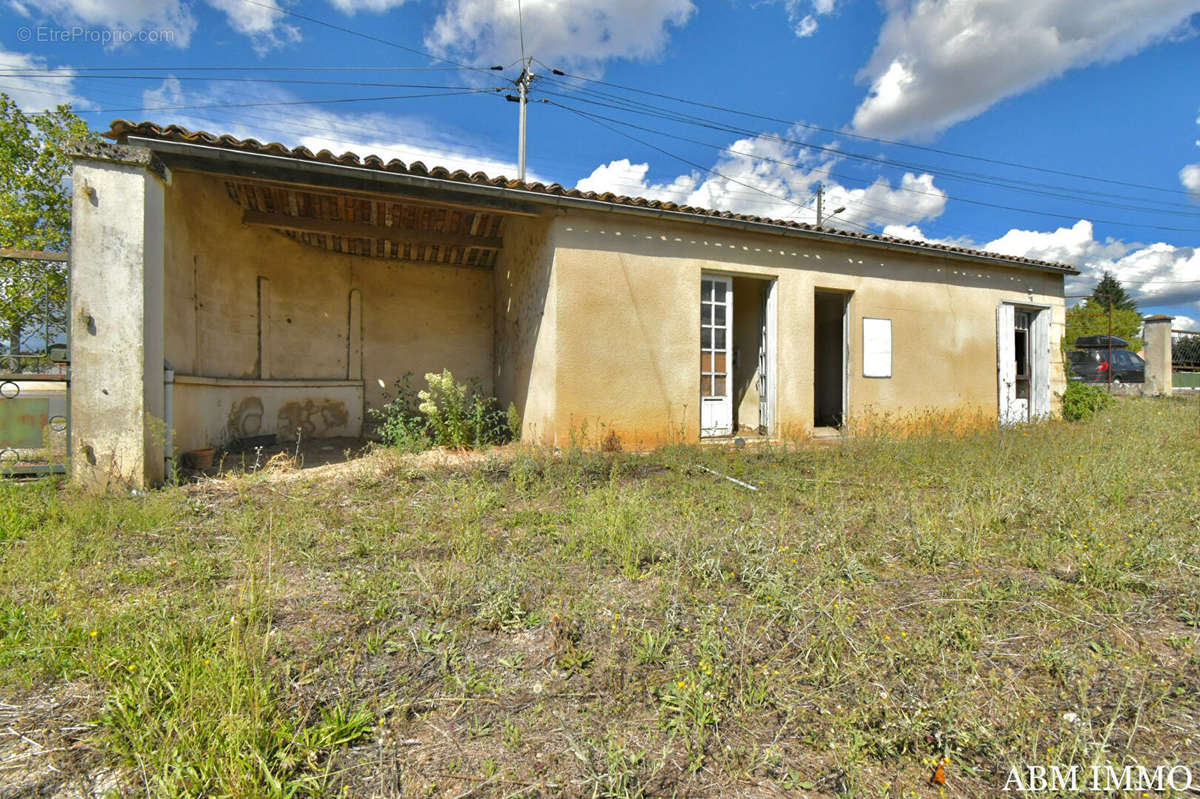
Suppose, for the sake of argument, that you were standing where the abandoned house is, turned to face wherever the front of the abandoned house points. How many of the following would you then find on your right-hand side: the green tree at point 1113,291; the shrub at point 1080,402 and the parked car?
0

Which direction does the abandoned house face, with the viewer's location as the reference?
facing the viewer and to the right of the viewer

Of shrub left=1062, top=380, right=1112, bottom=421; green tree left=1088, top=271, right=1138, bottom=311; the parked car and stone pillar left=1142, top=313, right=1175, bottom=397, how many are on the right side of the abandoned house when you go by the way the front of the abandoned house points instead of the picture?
0

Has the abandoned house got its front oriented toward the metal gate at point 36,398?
no

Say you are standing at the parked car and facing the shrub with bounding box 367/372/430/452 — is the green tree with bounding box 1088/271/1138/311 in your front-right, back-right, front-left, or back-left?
back-right

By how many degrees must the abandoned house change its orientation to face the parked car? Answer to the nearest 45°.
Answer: approximately 90° to its left

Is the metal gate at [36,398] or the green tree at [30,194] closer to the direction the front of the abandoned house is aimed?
the metal gate

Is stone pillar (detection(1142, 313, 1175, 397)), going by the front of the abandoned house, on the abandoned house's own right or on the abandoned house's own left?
on the abandoned house's own left

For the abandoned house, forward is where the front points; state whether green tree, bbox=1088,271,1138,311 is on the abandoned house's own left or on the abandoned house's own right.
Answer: on the abandoned house's own left

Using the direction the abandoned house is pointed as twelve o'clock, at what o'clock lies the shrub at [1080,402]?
The shrub is roughly at 10 o'clock from the abandoned house.

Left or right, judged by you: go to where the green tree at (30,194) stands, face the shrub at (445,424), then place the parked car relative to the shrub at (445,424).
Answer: left
